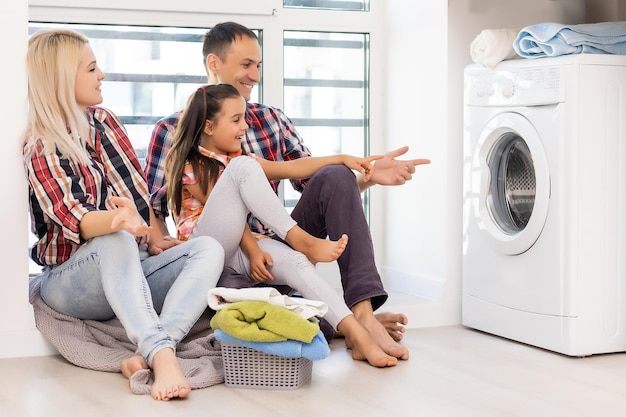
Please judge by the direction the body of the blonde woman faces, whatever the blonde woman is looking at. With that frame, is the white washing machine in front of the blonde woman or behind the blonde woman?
in front

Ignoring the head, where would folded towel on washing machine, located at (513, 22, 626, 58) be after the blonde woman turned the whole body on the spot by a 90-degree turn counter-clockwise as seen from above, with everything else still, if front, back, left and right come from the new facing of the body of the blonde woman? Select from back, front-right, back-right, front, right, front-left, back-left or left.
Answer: front-right

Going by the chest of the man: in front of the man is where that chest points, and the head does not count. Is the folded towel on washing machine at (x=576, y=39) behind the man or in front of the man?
in front

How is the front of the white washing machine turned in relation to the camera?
facing the viewer and to the left of the viewer

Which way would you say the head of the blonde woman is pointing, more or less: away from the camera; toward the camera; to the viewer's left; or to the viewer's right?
to the viewer's right

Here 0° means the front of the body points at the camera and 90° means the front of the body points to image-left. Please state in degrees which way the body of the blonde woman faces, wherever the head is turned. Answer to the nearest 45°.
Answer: approximately 315°

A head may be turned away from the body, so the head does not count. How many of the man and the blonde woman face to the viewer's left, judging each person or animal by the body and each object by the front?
0

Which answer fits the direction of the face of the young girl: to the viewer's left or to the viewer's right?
to the viewer's right

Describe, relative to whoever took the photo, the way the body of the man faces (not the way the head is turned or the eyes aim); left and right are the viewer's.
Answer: facing the viewer and to the right of the viewer
